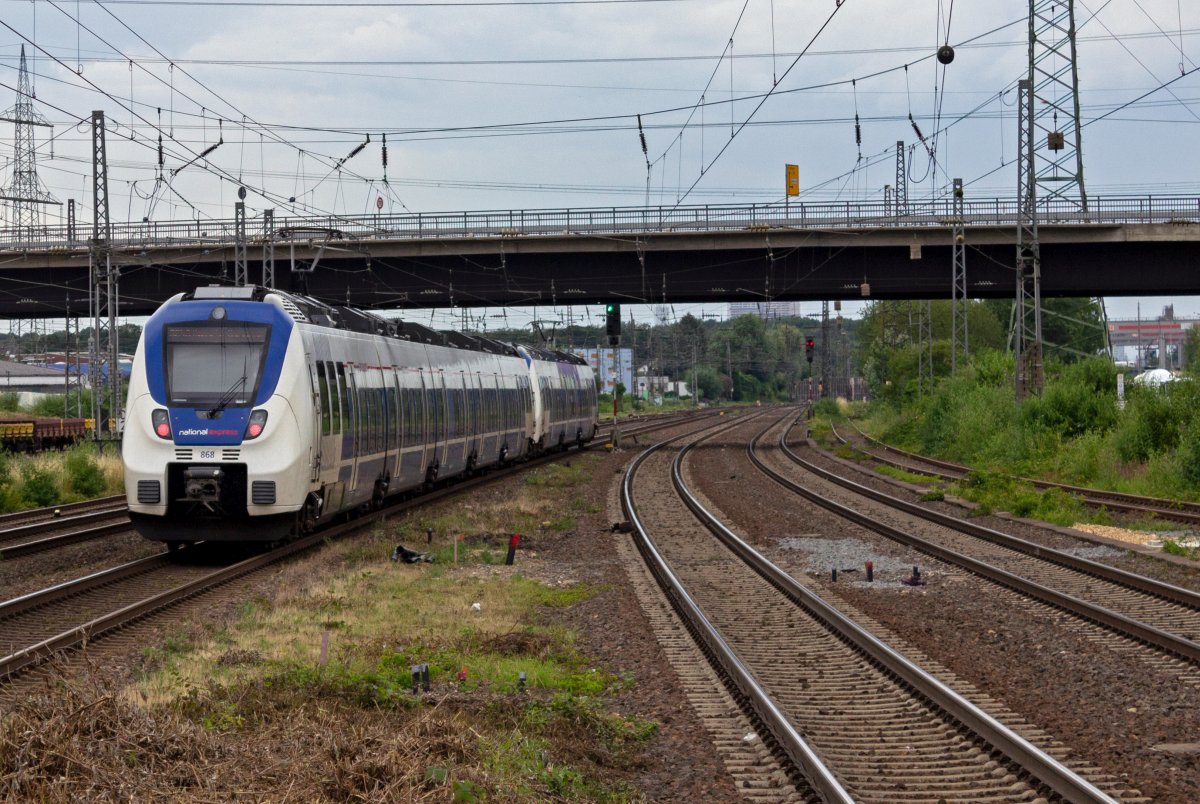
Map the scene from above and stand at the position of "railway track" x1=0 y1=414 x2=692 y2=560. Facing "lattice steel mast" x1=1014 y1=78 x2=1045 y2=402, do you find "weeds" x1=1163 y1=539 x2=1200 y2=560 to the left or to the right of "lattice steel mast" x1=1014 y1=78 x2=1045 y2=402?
right

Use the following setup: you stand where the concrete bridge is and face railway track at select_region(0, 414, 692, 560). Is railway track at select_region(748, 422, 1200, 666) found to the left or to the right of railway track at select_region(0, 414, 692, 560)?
left

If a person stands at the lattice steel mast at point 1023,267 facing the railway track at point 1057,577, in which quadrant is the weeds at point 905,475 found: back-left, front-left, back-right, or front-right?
front-right
